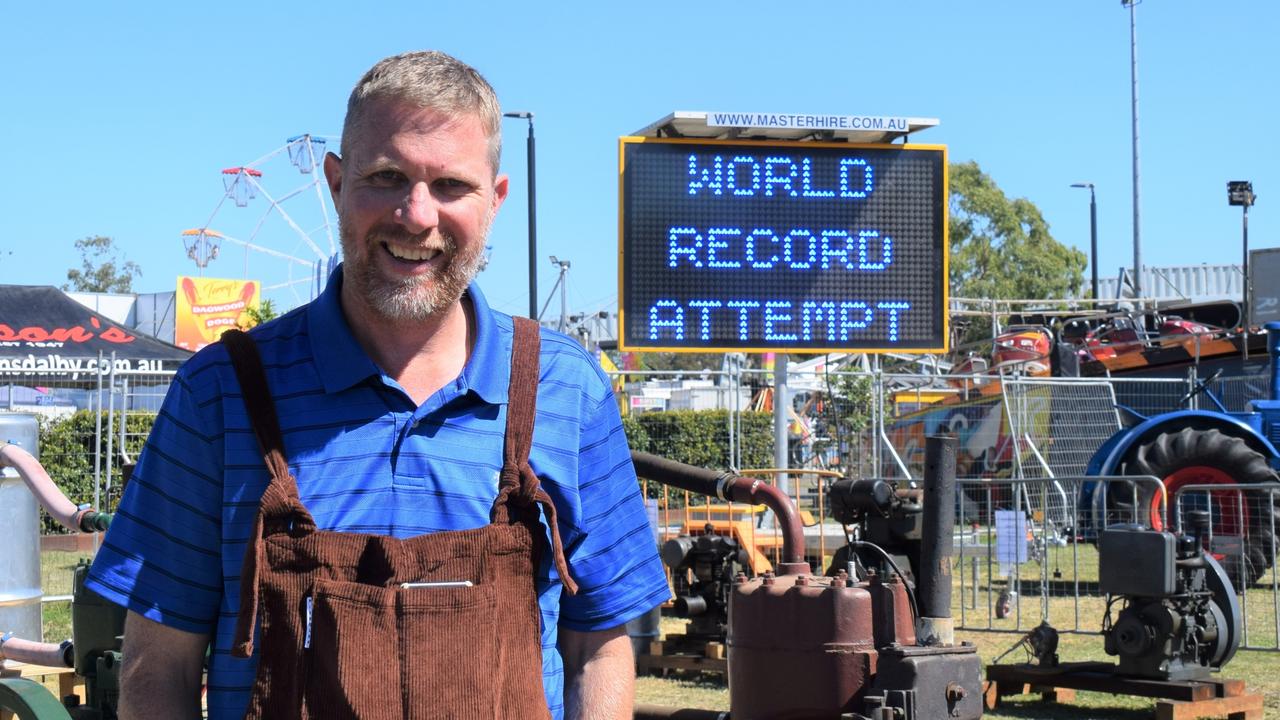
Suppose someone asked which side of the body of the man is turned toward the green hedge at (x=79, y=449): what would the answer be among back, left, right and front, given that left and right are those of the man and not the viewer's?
back

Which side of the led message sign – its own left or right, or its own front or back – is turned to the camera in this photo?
front

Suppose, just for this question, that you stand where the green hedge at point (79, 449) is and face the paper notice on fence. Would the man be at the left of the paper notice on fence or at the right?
right

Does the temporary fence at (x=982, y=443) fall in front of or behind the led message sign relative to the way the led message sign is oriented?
behind

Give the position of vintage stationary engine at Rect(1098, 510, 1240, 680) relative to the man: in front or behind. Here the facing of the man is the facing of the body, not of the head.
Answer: behind

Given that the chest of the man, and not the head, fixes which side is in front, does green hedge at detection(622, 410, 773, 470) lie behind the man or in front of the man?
behind

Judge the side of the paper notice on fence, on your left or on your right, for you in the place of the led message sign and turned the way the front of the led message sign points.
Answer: on your left

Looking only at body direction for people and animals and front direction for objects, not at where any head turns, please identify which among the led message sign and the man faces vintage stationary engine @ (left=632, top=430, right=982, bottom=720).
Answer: the led message sign

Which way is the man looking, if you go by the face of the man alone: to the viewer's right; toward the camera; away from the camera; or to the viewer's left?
toward the camera

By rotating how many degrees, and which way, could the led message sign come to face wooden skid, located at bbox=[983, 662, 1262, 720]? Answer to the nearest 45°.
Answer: approximately 45° to its left

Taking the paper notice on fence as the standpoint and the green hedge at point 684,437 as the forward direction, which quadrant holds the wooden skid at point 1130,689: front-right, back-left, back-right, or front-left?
back-left

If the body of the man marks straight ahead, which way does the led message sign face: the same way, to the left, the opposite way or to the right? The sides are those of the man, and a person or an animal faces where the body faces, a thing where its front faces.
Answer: the same way

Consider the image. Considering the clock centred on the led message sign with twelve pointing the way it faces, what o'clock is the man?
The man is roughly at 12 o'clock from the led message sign.

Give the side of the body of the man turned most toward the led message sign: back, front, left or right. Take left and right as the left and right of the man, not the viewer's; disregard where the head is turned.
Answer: back

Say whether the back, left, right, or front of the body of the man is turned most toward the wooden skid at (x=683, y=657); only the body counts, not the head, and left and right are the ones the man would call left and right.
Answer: back

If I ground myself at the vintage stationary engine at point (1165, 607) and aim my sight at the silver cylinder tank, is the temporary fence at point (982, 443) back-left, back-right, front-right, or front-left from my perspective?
back-right

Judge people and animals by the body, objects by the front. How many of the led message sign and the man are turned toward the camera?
2

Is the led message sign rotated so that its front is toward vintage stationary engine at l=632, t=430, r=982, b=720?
yes

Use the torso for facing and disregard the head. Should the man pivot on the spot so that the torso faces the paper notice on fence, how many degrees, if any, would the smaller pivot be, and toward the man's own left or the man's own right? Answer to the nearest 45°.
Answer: approximately 135° to the man's own left

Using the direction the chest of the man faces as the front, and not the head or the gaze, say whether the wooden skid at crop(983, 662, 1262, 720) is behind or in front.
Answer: behind

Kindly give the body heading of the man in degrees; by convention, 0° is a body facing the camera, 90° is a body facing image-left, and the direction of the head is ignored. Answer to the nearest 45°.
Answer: approximately 0°
